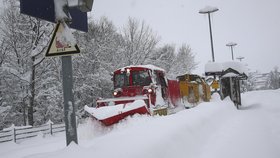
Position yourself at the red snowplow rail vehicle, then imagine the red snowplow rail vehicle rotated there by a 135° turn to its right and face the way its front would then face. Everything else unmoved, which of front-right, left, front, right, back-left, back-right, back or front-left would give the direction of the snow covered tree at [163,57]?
front

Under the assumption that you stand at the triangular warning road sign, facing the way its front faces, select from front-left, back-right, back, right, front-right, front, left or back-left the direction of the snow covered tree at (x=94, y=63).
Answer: back

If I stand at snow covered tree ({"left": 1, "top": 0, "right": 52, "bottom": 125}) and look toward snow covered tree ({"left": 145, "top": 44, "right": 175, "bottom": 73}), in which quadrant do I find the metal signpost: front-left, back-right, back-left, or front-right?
back-right

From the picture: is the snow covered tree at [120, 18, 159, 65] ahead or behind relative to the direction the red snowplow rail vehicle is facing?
behind

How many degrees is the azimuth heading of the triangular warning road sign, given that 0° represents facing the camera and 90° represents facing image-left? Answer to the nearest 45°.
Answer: approximately 0°

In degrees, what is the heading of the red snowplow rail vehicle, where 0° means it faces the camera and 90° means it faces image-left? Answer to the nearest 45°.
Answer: approximately 45°

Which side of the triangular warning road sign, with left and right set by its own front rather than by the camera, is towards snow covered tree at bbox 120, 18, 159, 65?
back

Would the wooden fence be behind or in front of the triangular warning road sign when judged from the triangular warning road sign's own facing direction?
behind
